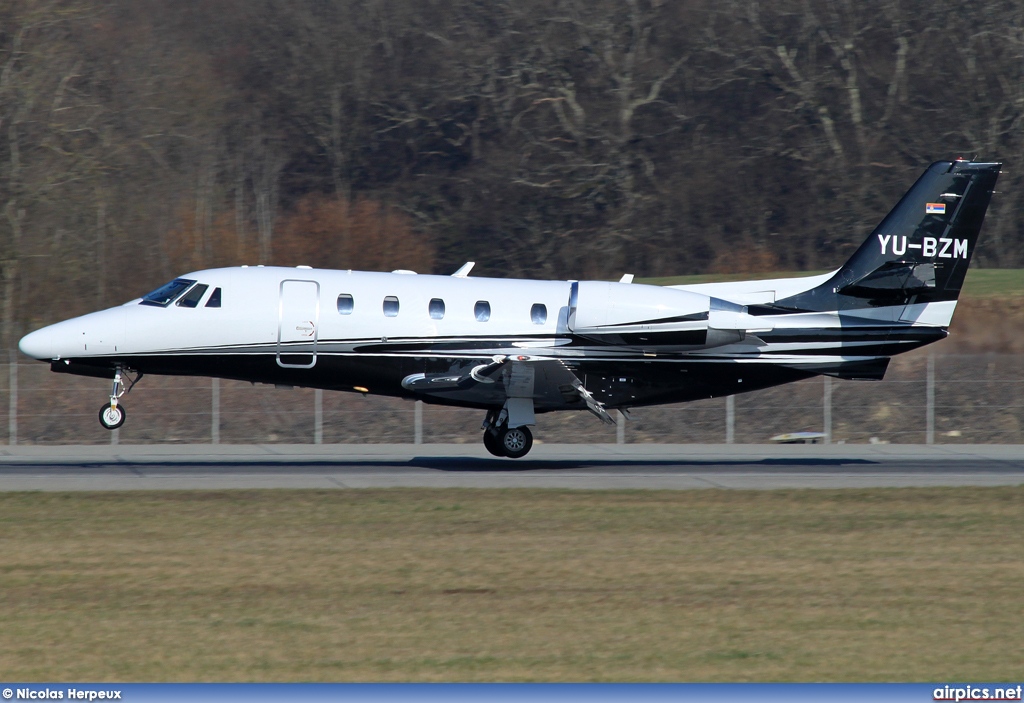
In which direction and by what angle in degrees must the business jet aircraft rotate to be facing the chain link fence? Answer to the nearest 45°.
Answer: approximately 90° to its right

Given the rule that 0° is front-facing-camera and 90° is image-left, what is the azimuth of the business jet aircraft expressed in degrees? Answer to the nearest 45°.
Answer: approximately 90°
